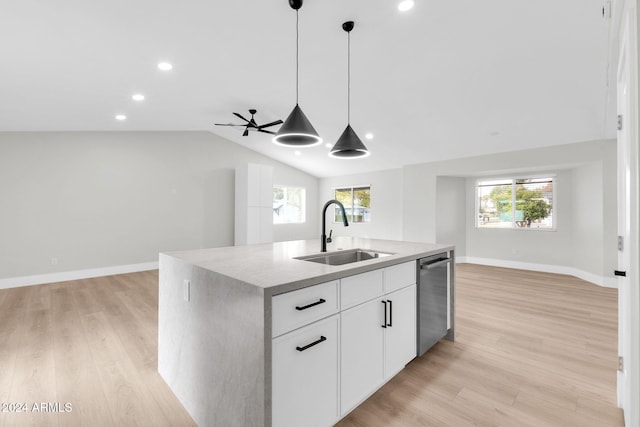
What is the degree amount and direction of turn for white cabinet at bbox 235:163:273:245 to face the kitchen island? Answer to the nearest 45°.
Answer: approximately 45° to its right

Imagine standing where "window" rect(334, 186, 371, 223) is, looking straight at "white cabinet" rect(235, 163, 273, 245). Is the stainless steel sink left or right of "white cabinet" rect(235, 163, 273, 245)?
left

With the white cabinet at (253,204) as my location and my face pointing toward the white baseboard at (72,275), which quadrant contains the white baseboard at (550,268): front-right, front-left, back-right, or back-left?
back-left

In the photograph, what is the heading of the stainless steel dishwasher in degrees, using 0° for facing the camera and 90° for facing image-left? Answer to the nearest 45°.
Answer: approximately 315°

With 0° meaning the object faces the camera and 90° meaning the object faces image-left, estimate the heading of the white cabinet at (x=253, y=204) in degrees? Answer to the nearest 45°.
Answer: approximately 315°

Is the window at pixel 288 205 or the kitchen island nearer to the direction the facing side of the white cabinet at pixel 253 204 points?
the kitchen island
